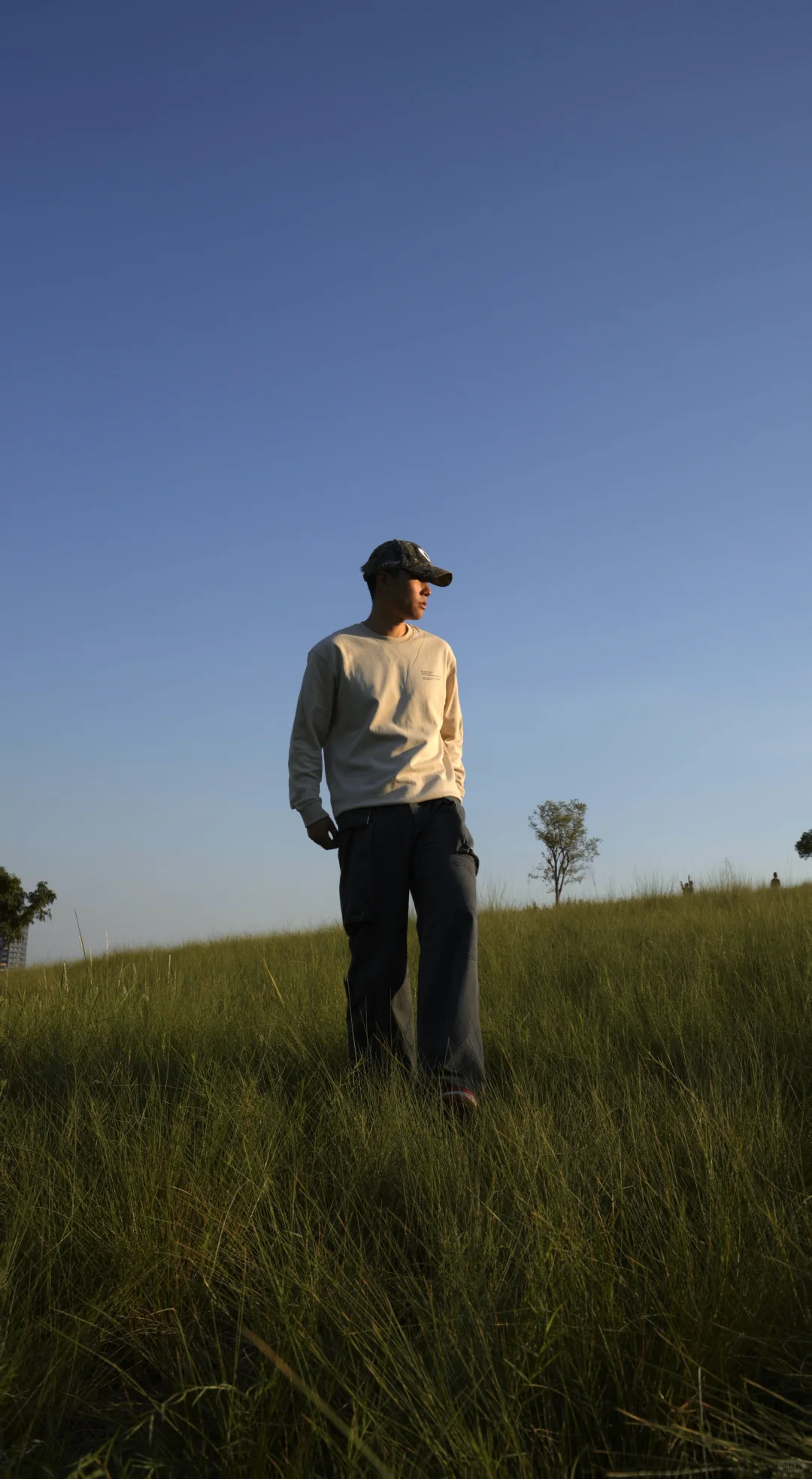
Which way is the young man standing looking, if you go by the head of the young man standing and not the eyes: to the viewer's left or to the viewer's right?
to the viewer's right

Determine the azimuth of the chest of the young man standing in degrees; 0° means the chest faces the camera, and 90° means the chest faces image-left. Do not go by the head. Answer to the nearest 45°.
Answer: approximately 315°
